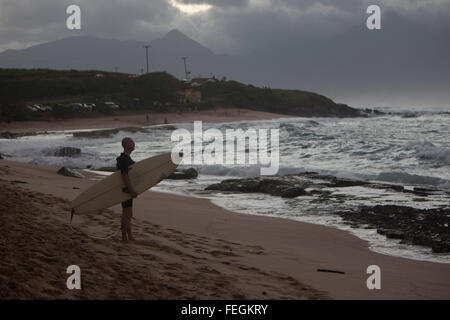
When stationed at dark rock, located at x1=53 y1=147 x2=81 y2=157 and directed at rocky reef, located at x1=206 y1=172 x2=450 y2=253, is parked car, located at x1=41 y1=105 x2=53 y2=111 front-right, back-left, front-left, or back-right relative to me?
back-left

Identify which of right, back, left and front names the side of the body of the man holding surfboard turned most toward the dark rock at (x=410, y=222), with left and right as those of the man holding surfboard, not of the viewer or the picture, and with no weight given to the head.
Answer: front

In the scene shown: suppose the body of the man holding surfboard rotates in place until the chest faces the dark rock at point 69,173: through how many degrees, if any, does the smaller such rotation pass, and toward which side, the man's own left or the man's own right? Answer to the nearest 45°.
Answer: approximately 90° to the man's own left

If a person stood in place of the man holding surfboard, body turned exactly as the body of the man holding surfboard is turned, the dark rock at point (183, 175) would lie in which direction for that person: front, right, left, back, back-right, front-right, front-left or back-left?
left

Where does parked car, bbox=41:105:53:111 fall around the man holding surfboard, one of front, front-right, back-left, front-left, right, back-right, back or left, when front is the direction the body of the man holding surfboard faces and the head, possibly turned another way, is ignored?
left

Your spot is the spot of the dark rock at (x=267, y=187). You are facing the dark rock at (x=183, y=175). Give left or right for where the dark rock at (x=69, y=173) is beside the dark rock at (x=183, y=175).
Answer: left

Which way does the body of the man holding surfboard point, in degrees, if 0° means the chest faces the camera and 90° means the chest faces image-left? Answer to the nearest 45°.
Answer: approximately 270°

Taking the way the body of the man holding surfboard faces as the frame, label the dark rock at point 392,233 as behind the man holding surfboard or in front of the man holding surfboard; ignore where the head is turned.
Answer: in front

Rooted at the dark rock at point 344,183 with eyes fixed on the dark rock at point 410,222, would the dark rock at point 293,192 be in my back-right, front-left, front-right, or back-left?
front-right

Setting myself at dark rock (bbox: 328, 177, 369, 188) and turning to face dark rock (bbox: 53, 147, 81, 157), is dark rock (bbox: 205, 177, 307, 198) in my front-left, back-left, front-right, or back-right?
front-left

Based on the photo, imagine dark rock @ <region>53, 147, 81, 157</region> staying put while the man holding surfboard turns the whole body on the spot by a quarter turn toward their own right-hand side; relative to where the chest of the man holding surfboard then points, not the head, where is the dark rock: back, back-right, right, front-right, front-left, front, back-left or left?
back

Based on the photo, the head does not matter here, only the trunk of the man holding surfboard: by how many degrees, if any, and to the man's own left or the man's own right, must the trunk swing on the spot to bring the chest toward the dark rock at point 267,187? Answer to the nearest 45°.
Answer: approximately 45° to the man's own left

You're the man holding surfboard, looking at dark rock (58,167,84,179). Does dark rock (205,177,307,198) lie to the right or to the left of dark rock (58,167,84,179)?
right
